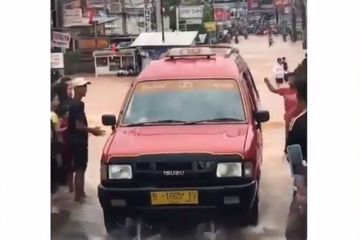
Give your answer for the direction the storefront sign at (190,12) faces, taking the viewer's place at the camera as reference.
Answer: facing the viewer

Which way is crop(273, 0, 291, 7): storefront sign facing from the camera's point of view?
toward the camera

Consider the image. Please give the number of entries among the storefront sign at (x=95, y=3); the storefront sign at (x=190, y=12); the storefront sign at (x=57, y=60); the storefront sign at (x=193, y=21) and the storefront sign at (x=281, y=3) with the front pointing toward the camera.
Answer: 5

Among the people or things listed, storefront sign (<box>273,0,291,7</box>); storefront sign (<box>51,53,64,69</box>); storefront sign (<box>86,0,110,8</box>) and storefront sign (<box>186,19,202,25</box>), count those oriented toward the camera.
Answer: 4

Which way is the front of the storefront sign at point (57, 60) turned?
toward the camera

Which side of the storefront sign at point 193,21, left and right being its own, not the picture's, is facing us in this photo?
front
